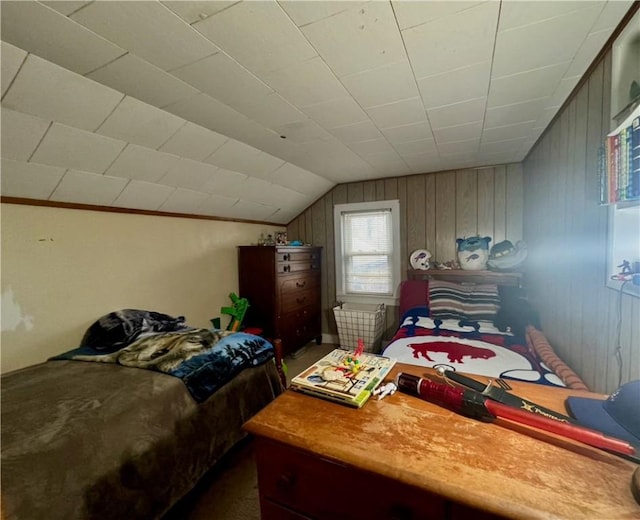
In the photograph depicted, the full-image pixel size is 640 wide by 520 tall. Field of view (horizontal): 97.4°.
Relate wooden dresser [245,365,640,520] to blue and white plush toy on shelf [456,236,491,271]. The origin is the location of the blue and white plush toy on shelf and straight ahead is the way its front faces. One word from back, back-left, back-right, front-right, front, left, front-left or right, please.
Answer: front

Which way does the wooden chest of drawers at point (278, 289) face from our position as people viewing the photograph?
facing the viewer and to the right of the viewer

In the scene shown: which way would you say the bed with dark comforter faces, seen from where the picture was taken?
facing the viewer and to the left of the viewer

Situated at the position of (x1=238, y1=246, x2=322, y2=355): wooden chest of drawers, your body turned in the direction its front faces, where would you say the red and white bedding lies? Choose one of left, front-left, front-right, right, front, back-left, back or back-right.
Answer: front

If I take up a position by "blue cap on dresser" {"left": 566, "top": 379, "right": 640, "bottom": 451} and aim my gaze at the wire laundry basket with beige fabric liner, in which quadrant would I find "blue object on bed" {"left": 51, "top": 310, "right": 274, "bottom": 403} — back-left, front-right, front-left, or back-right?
front-left

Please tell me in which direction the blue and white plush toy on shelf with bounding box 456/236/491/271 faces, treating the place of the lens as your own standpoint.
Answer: facing the viewer

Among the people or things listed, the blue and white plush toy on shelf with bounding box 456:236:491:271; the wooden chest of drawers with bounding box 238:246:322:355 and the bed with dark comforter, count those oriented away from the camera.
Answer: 0

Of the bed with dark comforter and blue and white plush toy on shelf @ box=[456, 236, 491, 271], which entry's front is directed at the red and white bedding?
the blue and white plush toy on shelf

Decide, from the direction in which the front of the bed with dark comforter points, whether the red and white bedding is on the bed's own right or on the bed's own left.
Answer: on the bed's own left

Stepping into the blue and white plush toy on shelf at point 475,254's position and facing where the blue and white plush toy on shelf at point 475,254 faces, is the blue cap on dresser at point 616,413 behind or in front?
in front

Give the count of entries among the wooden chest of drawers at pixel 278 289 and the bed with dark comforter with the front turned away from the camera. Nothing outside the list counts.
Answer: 0

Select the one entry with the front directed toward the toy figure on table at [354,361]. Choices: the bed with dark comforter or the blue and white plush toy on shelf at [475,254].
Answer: the blue and white plush toy on shelf

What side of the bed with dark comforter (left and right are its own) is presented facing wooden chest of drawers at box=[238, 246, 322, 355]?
back

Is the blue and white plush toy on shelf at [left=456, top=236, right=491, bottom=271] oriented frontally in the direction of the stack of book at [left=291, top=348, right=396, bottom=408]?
yes
